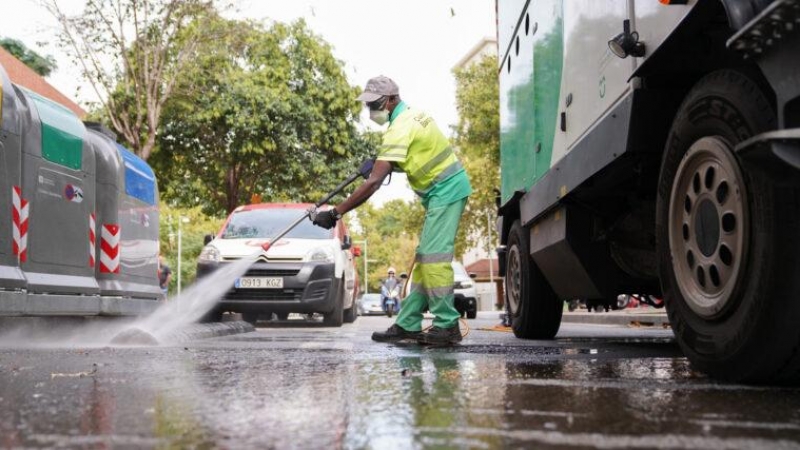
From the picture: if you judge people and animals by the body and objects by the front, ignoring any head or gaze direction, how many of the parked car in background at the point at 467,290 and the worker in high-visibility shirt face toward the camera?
1

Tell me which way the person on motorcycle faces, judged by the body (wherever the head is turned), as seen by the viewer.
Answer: toward the camera

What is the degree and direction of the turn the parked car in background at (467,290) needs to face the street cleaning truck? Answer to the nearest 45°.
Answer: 0° — it already faces it

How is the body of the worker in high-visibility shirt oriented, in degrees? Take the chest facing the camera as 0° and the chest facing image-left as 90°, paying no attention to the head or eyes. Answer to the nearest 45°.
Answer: approximately 90°

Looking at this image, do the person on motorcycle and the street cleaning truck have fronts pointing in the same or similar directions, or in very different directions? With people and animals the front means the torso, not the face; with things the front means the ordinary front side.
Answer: same or similar directions

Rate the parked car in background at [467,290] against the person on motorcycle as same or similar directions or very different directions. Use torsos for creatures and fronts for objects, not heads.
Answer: same or similar directions

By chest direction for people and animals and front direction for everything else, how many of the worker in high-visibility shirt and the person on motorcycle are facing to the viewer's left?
1

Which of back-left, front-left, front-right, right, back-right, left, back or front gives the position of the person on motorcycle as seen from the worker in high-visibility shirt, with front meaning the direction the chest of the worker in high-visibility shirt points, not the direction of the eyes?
right

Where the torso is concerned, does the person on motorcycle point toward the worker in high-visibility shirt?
yes

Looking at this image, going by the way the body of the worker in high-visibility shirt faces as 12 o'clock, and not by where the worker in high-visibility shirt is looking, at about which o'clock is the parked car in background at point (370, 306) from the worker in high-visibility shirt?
The parked car in background is roughly at 3 o'clock from the worker in high-visibility shirt.

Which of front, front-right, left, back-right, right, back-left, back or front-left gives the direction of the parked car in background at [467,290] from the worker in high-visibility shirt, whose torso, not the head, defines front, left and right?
right

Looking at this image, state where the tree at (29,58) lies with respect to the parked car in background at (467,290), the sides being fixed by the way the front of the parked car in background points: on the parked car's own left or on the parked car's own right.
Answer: on the parked car's own right

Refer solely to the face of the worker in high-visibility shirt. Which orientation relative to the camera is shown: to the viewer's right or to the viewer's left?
to the viewer's left

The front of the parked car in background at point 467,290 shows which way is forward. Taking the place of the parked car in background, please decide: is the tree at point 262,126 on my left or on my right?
on my right

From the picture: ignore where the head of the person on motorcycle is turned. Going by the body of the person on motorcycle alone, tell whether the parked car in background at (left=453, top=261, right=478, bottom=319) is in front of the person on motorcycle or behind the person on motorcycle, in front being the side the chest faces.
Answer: in front

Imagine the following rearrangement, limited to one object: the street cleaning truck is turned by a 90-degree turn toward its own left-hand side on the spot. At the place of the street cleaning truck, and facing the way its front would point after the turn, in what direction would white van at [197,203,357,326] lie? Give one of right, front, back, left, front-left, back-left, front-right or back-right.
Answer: left

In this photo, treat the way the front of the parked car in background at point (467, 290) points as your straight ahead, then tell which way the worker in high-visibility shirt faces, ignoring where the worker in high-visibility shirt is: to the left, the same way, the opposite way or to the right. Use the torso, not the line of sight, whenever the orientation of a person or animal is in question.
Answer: to the right
